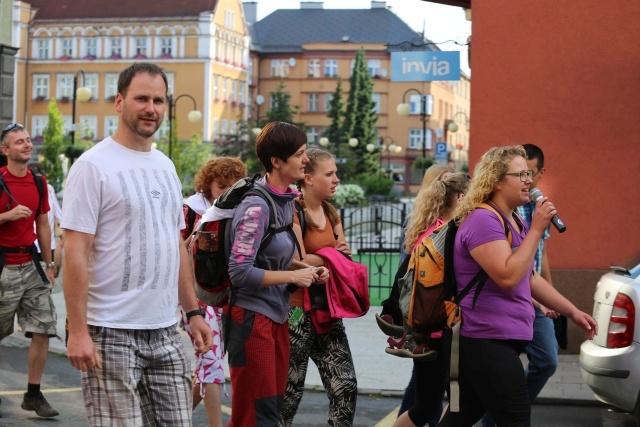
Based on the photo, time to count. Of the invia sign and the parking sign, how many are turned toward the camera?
2

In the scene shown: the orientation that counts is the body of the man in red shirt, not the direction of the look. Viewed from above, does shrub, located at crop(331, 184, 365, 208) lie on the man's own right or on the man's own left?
on the man's own left

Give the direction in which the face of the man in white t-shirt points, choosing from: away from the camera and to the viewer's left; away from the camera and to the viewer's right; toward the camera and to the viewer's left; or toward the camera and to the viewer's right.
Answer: toward the camera and to the viewer's right

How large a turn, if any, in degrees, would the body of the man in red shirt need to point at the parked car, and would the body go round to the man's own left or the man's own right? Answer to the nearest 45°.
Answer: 0° — they already face it

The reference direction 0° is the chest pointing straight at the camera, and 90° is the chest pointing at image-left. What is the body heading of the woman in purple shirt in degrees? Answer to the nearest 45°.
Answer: approximately 270°

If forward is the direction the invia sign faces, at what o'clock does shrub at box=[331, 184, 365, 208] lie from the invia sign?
The shrub is roughly at 6 o'clock from the invia sign.

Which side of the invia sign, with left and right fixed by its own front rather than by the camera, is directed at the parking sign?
back
